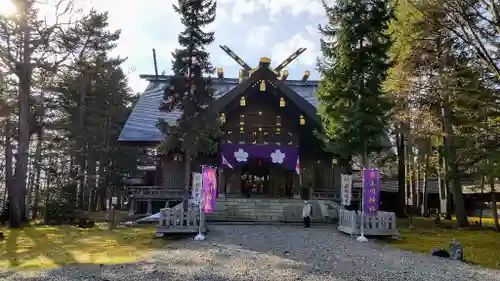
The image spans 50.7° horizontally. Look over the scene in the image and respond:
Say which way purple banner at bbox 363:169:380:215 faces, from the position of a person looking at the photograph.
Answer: facing the viewer

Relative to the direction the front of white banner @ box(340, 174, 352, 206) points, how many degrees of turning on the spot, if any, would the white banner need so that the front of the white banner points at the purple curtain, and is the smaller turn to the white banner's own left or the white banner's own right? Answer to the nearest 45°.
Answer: approximately 135° to the white banner's own right

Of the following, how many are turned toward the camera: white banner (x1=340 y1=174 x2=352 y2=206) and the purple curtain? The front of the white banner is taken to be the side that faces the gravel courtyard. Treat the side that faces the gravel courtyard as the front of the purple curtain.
2

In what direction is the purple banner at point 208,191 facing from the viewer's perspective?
toward the camera

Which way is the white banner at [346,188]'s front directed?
toward the camera

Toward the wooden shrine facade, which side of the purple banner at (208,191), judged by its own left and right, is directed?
back

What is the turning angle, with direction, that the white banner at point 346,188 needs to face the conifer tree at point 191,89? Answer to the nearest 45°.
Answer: approximately 90° to its right

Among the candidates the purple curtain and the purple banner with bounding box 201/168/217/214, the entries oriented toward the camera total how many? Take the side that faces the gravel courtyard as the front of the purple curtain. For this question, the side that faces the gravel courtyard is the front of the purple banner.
2
